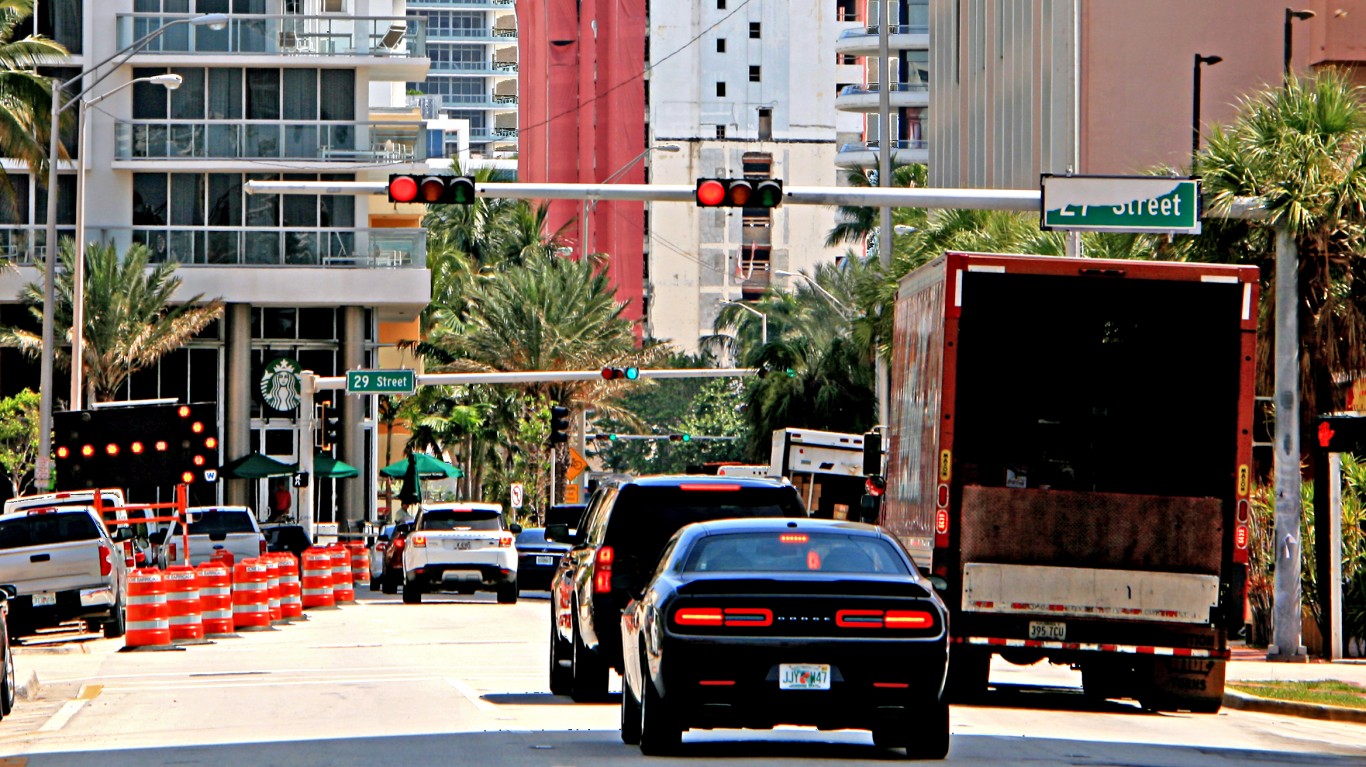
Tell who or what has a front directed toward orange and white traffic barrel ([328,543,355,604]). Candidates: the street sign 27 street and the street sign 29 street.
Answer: the street sign 29 street

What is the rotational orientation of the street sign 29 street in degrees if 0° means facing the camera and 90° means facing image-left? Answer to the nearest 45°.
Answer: approximately 0°

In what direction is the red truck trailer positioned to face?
away from the camera

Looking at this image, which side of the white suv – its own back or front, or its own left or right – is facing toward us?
back

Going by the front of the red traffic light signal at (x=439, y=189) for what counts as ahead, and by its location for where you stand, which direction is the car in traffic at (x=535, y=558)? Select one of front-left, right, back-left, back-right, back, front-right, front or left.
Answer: back

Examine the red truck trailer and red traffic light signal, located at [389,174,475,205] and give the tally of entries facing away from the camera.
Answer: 1

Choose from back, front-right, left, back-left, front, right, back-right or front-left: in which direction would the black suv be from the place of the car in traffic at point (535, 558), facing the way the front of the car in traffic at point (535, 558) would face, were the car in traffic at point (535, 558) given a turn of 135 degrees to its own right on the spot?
front-right

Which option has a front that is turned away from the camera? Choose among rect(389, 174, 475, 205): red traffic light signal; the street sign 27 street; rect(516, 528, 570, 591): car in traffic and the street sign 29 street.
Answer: the car in traffic

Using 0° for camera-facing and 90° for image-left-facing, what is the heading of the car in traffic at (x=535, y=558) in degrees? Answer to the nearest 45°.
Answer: approximately 180°

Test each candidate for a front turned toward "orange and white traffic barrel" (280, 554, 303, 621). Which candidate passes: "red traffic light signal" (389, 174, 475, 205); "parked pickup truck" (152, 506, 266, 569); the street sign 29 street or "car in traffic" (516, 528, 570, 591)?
the street sign 29 street

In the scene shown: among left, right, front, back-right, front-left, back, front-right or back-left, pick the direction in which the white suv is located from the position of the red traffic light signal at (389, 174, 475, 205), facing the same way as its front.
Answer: back

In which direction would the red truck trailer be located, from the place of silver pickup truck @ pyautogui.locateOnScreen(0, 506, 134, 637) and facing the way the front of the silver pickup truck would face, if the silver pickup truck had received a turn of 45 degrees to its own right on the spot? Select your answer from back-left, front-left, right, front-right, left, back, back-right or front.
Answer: right

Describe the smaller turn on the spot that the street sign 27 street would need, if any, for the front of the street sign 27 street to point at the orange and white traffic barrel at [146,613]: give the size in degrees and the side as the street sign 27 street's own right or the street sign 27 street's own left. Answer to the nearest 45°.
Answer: approximately 90° to the street sign 27 street's own right

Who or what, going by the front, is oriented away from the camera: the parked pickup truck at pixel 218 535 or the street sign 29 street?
the parked pickup truck

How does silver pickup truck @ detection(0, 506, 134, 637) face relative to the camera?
away from the camera

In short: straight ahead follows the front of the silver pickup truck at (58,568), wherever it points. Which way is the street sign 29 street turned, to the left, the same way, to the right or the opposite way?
the opposite way

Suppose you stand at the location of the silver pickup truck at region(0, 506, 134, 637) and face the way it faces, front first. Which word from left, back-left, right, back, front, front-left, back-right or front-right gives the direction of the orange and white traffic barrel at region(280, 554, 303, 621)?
front-right
